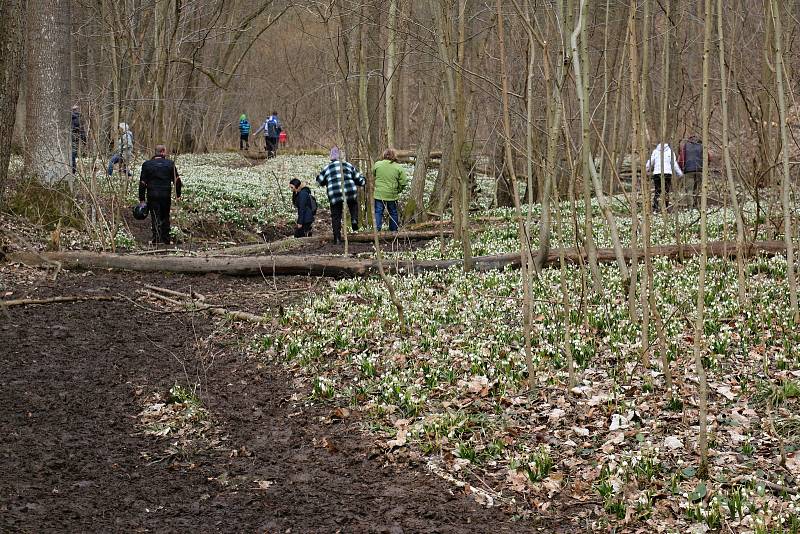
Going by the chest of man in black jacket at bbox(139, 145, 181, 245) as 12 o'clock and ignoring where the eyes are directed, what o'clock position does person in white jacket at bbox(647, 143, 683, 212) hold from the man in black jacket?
The person in white jacket is roughly at 3 o'clock from the man in black jacket.

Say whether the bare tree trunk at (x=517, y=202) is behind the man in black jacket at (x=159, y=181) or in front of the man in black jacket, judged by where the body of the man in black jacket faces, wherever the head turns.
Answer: behind

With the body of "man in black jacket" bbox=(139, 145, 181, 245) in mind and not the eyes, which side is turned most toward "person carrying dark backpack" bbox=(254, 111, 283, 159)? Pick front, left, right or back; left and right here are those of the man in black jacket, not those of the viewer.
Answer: front

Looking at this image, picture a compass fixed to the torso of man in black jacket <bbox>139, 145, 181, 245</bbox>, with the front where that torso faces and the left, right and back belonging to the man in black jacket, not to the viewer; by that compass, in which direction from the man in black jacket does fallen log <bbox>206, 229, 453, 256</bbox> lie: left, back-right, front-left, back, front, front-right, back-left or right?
right

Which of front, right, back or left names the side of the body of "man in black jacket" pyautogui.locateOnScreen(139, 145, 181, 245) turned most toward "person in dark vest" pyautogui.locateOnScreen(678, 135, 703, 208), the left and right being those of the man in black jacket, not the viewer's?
right

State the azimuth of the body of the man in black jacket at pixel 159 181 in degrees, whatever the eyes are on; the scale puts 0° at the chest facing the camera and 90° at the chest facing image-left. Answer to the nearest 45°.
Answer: approximately 180°

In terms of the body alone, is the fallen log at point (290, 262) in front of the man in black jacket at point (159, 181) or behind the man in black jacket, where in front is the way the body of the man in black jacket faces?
behind

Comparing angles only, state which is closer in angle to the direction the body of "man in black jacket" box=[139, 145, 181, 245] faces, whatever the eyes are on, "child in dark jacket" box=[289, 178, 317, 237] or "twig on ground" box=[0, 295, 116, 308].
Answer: the child in dark jacket

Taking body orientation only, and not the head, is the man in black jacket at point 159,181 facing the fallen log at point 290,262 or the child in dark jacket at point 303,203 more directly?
the child in dark jacket

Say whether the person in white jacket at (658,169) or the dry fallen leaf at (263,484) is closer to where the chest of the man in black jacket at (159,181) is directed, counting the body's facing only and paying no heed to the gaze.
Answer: the person in white jacket

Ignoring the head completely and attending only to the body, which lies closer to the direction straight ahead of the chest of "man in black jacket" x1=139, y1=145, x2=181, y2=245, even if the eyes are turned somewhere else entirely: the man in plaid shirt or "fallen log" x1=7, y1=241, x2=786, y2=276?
the man in plaid shirt

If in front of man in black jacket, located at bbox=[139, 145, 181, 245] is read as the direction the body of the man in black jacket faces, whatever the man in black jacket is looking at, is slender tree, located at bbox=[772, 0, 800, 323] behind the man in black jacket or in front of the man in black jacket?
behind

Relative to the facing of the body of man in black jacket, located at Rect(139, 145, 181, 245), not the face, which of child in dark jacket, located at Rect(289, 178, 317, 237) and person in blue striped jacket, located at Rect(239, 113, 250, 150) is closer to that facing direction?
the person in blue striped jacket

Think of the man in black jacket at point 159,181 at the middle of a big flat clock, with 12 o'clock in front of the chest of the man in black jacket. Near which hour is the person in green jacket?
The person in green jacket is roughly at 3 o'clock from the man in black jacket.

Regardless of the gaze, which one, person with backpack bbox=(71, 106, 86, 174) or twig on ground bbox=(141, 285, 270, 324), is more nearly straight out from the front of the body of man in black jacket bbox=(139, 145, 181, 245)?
the person with backpack

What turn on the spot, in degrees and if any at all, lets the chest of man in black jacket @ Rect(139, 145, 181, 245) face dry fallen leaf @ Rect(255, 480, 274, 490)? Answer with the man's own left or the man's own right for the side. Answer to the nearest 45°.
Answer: approximately 180°
